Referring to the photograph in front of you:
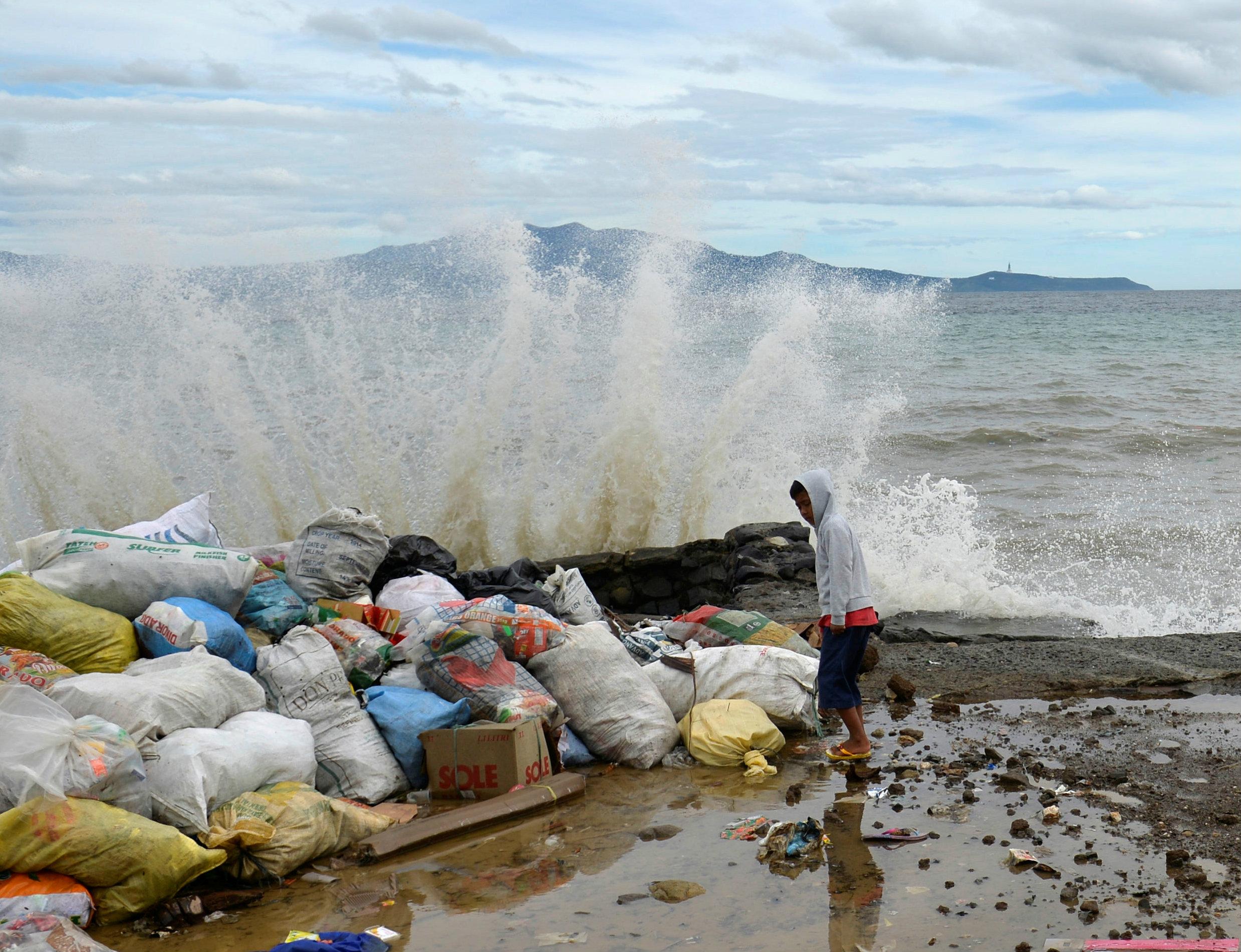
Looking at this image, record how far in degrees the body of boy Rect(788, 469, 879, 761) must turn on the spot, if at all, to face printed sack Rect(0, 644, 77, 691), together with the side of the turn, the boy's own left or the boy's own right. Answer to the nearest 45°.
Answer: approximately 45° to the boy's own left

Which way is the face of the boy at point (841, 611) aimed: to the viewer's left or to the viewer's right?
to the viewer's left

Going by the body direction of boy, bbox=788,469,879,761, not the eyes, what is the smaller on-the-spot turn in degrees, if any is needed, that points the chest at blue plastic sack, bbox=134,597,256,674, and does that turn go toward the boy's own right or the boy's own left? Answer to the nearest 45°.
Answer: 0° — they already face it

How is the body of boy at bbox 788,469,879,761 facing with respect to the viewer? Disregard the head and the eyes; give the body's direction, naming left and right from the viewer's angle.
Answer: facing to the left of the viewer

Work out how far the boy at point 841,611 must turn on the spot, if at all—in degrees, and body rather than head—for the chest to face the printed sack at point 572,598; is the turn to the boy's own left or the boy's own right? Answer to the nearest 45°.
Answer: approximately 45° to the boy's own right

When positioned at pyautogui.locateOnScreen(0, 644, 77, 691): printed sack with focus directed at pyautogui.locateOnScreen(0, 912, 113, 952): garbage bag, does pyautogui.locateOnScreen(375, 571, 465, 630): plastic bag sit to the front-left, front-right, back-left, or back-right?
back-left

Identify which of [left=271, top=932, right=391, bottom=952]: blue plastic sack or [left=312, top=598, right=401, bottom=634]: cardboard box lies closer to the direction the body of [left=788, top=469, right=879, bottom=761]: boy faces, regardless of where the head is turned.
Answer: the cardboard box

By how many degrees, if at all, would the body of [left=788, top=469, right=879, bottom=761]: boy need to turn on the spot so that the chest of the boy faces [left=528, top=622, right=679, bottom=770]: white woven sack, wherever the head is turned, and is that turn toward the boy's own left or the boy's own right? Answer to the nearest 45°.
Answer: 0° — they already face it
